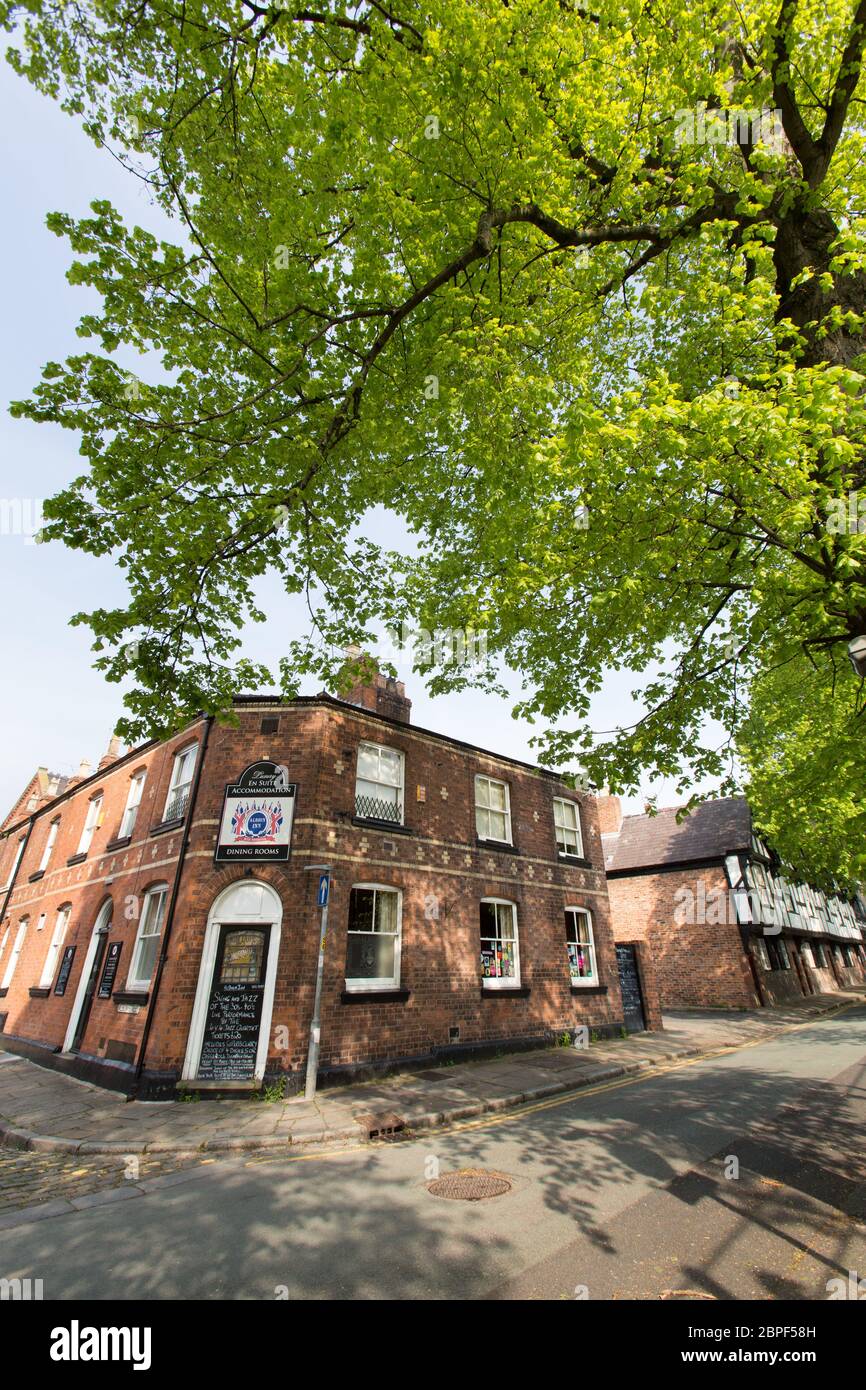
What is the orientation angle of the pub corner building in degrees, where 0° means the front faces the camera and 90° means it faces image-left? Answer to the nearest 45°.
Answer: approximately 0°

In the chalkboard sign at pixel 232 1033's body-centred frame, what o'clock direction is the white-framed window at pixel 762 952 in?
The white-framed window is roughly at 8 o'clock from the chalkboard sign.

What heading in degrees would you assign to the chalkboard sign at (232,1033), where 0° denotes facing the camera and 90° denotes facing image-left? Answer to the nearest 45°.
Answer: approximately 0°
